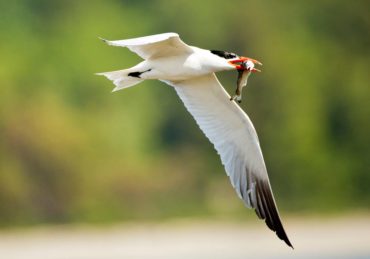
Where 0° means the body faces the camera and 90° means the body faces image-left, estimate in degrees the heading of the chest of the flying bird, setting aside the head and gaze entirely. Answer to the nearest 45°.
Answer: approximately 270°
